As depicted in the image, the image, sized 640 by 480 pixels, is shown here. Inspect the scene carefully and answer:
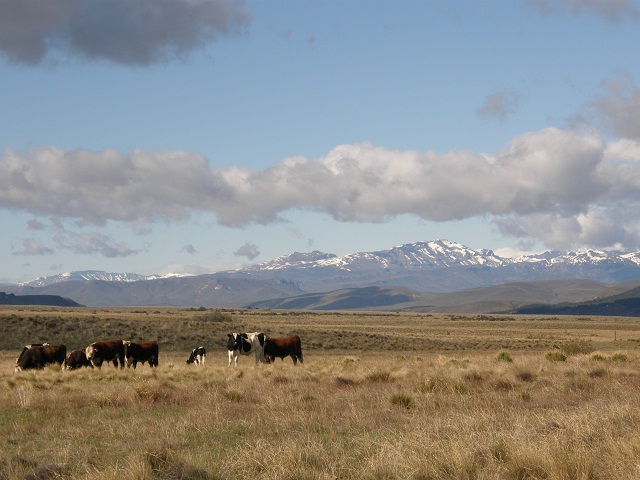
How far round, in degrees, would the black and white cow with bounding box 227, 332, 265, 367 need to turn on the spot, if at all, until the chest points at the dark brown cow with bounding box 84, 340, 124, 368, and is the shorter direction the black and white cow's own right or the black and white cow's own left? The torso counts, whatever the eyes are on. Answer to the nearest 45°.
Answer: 0° — it already faces it

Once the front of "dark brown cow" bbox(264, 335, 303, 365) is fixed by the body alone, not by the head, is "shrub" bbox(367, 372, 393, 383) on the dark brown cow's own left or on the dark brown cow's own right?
on the dark brown cow's own left

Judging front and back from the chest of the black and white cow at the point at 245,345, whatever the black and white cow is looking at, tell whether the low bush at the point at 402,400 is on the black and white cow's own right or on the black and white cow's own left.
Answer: on the black and white cow's own left

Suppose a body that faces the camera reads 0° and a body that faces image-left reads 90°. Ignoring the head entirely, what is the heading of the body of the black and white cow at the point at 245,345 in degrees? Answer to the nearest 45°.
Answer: approximately 45°

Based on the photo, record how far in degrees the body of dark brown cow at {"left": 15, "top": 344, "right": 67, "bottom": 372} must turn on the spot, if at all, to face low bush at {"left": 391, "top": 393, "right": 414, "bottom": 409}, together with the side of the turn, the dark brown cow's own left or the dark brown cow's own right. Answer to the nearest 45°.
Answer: approximately 90° to the dark brown cow's own left

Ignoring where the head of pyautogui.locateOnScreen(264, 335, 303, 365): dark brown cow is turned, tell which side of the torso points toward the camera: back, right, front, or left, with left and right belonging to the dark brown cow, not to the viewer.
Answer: left

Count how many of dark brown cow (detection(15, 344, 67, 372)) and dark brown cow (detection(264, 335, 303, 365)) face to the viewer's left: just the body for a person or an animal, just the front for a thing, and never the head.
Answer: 2

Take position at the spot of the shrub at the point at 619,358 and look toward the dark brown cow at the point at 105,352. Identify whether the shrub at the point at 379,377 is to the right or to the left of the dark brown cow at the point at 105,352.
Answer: left

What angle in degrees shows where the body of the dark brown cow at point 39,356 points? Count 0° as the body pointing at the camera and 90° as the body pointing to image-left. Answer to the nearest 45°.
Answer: approximately 90°

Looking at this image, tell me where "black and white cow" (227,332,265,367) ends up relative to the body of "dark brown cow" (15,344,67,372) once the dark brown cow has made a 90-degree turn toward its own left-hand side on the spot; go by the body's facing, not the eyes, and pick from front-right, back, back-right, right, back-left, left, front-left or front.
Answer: left
